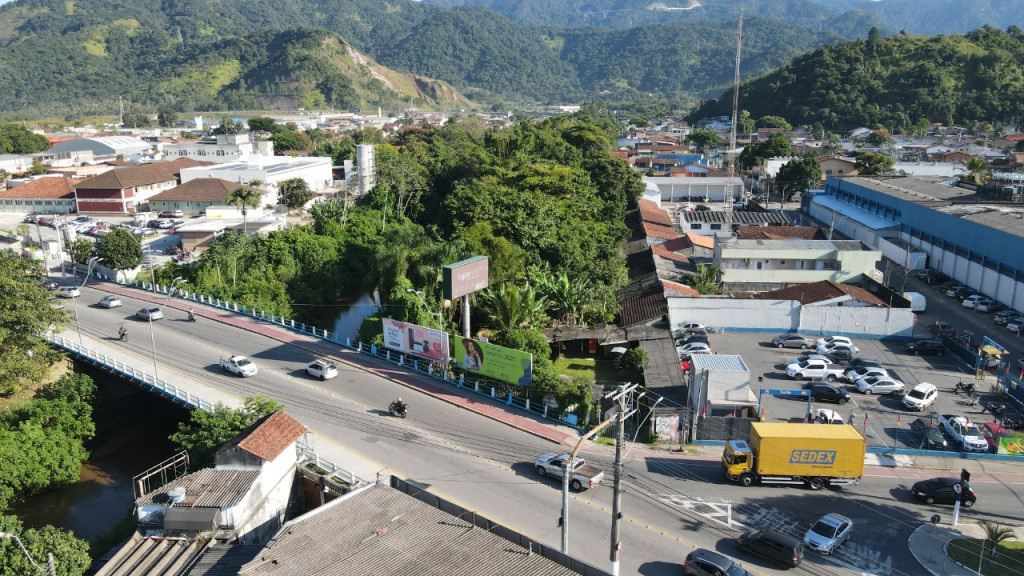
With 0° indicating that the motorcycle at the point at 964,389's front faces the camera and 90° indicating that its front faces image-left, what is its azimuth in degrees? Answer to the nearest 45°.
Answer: approximately 90°

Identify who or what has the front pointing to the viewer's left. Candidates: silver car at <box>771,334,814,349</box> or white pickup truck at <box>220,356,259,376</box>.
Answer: the silver car

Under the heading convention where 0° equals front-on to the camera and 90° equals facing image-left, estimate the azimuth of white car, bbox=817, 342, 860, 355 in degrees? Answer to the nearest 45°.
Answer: approximately 90°

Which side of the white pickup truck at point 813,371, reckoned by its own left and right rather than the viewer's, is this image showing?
left

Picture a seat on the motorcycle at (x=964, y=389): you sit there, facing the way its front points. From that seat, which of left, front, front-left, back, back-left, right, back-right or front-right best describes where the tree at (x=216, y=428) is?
front-left

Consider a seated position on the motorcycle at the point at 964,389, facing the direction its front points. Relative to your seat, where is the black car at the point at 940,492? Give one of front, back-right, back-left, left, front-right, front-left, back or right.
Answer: left

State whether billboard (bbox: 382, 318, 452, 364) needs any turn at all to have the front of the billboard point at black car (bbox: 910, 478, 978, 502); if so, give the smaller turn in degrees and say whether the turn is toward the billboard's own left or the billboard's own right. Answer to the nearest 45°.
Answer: approximately 90° to the billboard's own left

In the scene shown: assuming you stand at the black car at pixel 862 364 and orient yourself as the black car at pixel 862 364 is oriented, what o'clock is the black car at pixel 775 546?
the black car at pixel 775 546 is roughly at 9 o'clock from the black car at pixel 862 364.

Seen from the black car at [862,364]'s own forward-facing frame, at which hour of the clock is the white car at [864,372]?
The white car is roughly at 9 o'clock from the black car.

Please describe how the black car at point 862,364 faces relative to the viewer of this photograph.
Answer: facing to the left of the viewer

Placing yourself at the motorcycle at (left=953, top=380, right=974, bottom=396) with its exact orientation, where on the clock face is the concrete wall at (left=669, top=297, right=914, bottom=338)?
The concrete wall is roughly at 1 o'clock from the motorcycle.

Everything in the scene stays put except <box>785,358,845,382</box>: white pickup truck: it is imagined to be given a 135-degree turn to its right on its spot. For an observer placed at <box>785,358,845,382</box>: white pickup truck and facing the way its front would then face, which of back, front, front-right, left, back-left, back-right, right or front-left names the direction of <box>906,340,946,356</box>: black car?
front
